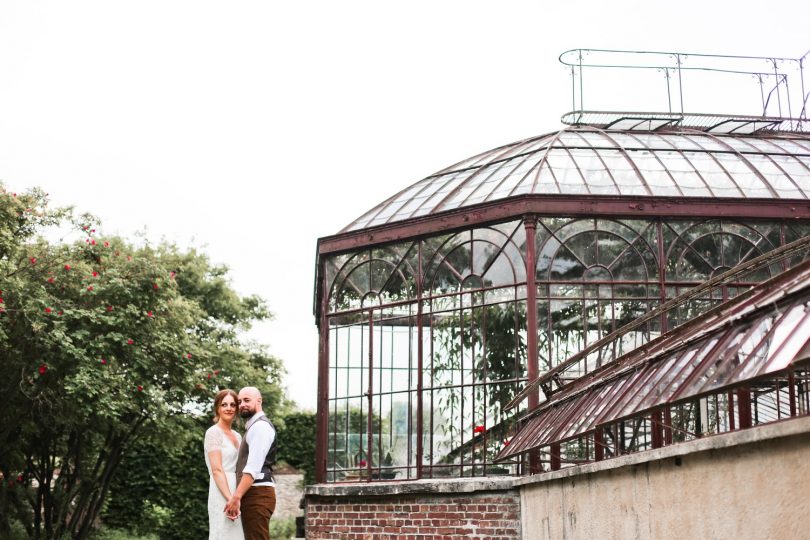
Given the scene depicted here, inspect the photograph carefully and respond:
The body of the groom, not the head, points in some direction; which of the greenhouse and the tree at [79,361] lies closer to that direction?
the tree

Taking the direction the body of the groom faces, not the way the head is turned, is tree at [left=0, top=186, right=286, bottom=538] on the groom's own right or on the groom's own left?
on the groom's own right

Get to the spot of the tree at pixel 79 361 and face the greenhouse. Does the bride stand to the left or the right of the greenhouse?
right

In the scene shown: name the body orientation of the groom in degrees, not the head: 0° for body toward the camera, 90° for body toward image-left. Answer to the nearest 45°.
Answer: approximately 90°
